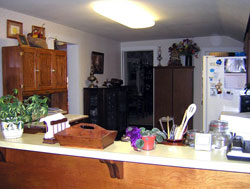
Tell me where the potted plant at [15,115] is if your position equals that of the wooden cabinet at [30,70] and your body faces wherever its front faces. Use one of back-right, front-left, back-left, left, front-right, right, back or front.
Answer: front-right

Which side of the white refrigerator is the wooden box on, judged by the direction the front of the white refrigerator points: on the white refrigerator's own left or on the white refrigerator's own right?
on the white refrigerator's own left

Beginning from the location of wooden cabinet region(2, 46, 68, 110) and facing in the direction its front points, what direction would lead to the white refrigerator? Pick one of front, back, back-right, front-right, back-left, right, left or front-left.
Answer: front-left

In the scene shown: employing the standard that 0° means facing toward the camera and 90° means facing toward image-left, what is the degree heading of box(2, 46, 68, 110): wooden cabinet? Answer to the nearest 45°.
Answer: approximately 315°

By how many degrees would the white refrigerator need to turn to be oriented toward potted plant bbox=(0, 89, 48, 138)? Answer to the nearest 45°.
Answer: approximately 45° to its left

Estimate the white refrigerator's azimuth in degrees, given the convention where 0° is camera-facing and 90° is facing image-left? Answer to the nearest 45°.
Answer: approximately 90°

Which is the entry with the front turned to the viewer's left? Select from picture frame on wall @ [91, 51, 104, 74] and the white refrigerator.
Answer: the white refrigerator

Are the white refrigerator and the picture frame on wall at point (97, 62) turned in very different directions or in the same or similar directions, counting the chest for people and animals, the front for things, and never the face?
very different directions

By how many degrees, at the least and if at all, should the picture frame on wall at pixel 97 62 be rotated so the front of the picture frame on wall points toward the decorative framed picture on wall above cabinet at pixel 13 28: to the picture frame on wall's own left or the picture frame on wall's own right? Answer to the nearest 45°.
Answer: approximately 90° to the picture frame on wall's own right

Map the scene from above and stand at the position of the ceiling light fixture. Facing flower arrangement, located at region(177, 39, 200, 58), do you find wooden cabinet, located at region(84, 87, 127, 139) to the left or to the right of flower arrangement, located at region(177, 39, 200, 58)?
left

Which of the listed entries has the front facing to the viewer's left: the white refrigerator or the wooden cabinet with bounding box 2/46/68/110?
the white refrigerator
